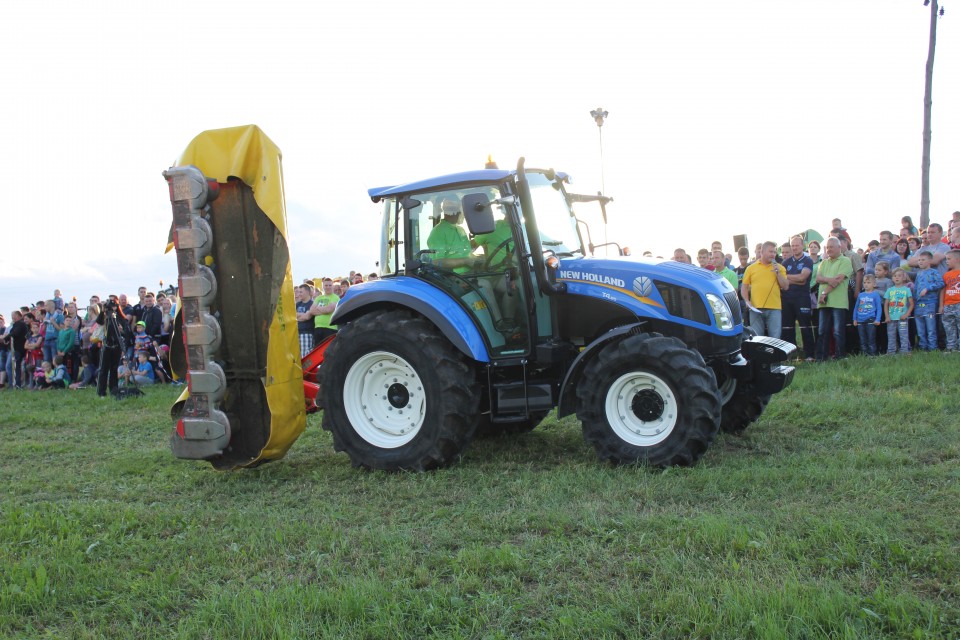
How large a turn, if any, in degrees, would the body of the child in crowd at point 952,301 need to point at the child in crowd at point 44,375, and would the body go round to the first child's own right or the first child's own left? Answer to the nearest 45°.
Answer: approximately 45° to the first child's own right

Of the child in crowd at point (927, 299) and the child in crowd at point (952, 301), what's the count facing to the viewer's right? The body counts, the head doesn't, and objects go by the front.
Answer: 0

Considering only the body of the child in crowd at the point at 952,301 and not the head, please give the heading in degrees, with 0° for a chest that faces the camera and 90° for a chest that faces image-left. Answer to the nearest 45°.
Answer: approximately 45°

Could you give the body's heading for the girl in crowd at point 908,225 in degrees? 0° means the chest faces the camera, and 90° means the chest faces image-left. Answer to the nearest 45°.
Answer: approximately 45°

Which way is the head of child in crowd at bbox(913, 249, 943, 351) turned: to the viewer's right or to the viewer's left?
to the viewer's left
